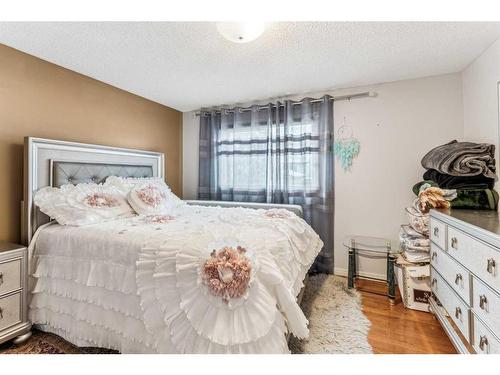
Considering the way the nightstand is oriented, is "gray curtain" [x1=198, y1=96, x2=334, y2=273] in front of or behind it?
in front

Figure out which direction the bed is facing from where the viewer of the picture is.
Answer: facing the viewer and to the right of the viewer

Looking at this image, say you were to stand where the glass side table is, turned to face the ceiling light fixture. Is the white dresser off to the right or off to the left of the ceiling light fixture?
left

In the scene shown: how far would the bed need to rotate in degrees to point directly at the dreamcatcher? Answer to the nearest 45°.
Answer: approximately 45° to its left

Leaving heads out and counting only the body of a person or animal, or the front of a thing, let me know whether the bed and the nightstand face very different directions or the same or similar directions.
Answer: same or similar directions

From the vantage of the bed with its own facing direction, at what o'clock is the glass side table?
The glass side table is roughly at 10 o'clock from the bed.

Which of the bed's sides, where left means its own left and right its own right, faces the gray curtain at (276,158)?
left

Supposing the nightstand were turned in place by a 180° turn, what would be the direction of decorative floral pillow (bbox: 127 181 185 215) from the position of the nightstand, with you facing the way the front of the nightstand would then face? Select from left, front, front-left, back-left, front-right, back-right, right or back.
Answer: back-right

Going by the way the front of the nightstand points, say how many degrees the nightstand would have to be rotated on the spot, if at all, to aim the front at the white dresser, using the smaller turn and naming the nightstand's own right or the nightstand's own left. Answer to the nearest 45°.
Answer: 0° — it already faces it
